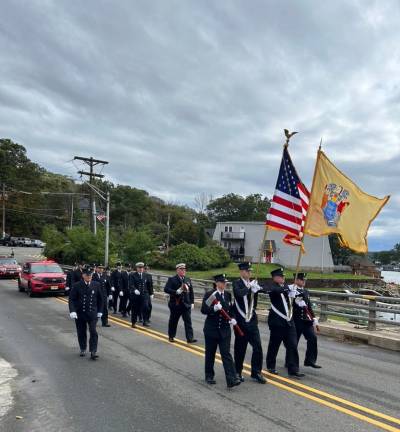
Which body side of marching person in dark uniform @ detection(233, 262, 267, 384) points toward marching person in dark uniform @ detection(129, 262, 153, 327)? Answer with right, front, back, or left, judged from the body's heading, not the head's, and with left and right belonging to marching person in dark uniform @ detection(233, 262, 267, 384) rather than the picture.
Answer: back

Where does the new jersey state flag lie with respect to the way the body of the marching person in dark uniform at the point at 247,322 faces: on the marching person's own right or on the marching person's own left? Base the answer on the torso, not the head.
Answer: on the marching person's own left

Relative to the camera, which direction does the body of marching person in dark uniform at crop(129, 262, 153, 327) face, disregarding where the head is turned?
toward the camera

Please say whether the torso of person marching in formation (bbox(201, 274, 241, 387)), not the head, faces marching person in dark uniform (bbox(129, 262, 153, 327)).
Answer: no

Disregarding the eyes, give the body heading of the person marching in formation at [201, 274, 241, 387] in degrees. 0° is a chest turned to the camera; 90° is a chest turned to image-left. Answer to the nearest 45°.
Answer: approximately 315°

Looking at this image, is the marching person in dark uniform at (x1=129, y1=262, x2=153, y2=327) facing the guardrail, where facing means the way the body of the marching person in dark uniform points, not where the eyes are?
no

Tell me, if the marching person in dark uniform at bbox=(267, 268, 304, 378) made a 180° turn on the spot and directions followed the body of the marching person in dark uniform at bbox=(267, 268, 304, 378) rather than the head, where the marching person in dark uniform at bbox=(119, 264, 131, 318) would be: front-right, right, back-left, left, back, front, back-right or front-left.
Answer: front

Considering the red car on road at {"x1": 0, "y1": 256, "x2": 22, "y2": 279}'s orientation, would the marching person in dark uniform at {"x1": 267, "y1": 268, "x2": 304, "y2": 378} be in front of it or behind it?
in front

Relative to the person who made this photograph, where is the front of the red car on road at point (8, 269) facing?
facing the viewer and to the right of the viewer

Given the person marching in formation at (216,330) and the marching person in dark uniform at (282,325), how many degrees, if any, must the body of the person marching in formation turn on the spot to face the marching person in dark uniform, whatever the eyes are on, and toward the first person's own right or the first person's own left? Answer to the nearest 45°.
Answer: approximately 90° to the first person's own left

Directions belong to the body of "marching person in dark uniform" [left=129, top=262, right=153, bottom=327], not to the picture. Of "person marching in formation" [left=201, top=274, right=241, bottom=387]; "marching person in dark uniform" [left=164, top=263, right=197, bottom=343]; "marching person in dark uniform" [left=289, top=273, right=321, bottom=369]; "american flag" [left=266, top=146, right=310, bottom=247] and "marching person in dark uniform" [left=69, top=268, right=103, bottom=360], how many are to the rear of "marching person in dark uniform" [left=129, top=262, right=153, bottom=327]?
0

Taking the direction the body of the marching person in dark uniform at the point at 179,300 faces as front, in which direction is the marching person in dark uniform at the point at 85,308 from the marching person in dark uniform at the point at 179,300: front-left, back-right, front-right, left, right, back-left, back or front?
right

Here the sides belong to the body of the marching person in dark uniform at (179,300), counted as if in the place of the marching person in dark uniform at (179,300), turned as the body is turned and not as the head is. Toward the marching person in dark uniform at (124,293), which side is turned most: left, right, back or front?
back

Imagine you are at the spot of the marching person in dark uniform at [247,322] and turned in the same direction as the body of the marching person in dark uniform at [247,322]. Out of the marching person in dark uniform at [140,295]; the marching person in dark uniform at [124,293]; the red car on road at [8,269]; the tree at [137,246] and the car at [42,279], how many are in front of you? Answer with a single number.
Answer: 0

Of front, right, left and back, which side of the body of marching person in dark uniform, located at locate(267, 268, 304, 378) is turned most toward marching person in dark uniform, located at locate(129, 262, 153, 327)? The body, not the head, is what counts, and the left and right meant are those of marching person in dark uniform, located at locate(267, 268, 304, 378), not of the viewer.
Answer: back

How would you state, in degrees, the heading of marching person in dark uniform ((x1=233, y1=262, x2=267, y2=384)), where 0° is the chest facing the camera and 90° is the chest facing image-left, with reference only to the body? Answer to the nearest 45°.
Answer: approximately 315°

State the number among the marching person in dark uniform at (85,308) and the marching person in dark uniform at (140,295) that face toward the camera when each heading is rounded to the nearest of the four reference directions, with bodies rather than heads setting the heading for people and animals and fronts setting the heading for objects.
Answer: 2

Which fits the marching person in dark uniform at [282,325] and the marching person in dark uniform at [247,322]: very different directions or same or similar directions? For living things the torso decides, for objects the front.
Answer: same or similar directions

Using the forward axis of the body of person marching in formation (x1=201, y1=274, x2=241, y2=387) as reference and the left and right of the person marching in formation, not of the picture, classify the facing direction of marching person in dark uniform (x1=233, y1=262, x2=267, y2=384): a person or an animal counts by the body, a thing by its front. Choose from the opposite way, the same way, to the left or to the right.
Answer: the same way
